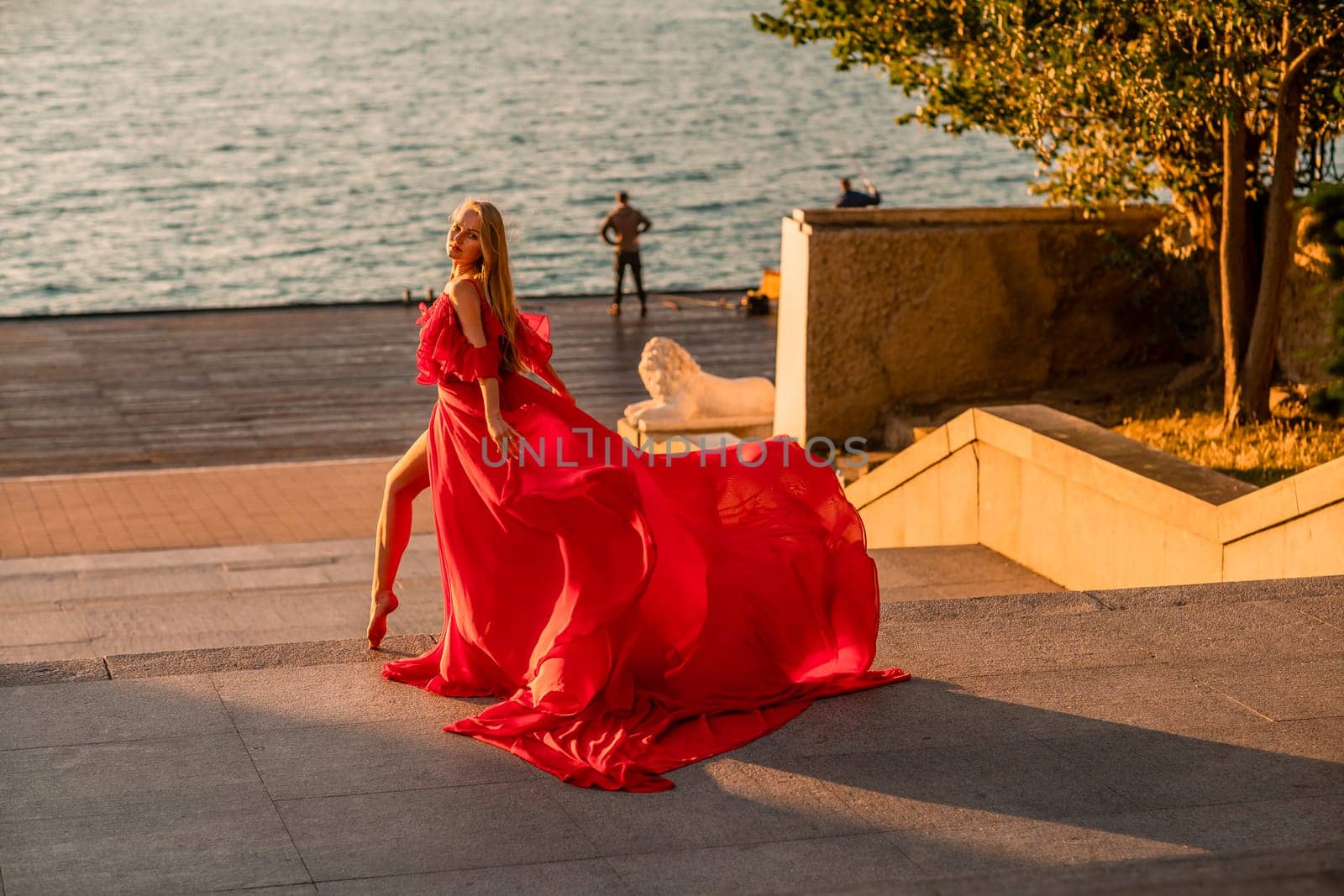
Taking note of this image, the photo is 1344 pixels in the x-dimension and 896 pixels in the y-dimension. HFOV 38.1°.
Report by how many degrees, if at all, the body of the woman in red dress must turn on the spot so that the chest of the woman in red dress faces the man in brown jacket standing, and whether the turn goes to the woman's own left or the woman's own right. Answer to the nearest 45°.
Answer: approximately 90° to the woman's own right

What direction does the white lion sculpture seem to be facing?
to the viewer's left

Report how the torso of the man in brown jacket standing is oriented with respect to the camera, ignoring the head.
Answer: away from the camera

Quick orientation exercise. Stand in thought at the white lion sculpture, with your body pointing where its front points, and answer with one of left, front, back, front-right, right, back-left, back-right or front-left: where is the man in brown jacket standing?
right

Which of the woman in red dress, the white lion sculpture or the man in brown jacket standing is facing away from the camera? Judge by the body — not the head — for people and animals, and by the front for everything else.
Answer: the man in brown jacket standing

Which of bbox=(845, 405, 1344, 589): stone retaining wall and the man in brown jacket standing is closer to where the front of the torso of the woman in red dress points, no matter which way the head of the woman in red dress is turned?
the man in brown jacket standing

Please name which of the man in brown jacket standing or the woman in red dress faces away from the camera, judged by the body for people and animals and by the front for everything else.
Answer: the man in brown jacket standing

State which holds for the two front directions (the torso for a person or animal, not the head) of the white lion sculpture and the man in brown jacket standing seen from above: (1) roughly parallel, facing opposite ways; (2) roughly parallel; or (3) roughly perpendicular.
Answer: roughly perpendicular

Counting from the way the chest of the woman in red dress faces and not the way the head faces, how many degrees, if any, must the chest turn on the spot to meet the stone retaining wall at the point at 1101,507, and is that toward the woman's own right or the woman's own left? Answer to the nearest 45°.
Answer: approximately 135° to the woman's own right

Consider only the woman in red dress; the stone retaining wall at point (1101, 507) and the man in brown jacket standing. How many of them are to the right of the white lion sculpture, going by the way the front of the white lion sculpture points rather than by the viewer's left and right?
1
